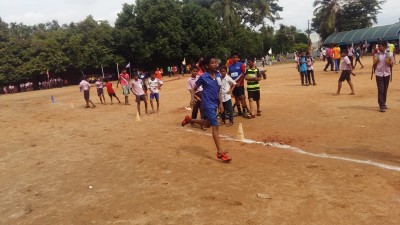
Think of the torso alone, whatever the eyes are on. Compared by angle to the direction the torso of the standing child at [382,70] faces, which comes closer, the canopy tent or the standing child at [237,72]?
the standing child

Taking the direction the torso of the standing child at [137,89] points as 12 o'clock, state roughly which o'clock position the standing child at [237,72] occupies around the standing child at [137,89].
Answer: the standing child at [237,72] is roughly at 11 o'clock from the standing child at [137,89].

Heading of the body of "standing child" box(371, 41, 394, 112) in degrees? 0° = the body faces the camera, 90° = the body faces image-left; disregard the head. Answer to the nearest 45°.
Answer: approximately 0°

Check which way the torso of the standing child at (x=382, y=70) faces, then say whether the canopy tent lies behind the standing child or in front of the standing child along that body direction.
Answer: behind

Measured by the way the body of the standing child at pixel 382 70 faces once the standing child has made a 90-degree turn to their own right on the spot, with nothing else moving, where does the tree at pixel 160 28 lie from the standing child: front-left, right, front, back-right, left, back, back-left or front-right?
front-right

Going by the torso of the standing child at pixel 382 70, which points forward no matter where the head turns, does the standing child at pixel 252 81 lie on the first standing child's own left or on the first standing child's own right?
on the first standing child's own right

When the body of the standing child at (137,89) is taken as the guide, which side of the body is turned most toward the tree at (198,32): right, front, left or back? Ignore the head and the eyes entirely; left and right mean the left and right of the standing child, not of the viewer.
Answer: back

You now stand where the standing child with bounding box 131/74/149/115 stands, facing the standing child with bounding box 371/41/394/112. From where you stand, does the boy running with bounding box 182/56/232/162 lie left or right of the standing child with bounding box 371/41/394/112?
right
